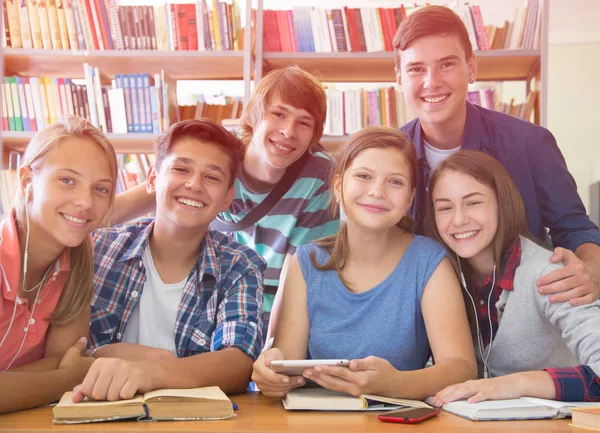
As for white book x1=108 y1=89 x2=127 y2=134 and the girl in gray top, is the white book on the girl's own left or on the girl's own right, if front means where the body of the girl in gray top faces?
on the girl's own right

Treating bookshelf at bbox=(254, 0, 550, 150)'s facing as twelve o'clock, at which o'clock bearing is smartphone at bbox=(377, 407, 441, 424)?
The smartphone is roughly at 12 o'clock from the bookshelf.

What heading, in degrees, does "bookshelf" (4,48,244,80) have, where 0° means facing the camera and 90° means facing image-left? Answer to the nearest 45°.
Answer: approximately 0°

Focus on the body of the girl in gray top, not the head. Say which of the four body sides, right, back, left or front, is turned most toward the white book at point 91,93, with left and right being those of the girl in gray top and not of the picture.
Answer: right

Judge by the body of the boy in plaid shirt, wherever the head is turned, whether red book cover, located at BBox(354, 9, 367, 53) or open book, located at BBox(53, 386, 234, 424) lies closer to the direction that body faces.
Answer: the open book

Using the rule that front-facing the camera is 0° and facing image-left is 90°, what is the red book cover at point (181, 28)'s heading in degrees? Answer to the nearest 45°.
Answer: approximately 0°

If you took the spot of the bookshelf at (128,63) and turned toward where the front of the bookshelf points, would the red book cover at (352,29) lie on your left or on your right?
on your left

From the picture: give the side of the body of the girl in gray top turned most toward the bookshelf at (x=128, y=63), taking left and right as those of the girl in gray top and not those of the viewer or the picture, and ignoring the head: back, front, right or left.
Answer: right

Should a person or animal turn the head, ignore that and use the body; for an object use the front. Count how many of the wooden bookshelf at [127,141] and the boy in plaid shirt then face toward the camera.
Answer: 2
